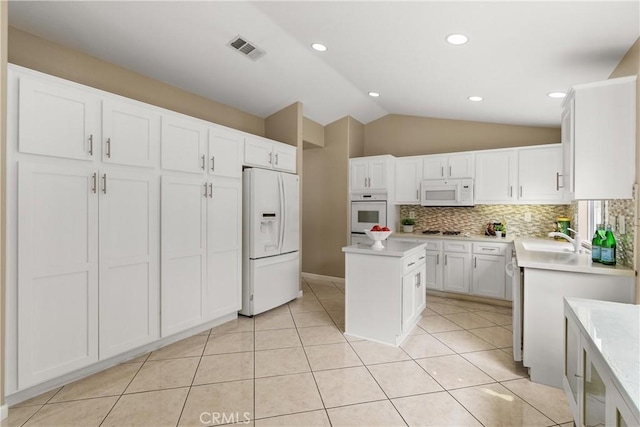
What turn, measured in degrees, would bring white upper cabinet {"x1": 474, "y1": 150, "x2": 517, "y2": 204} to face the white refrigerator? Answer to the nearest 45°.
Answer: approximately 45° to its right

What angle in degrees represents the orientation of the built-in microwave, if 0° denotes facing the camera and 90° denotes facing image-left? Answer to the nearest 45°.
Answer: approximately 0°

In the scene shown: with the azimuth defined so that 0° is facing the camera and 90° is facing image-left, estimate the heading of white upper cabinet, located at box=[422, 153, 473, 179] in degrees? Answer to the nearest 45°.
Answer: approximately 0°
